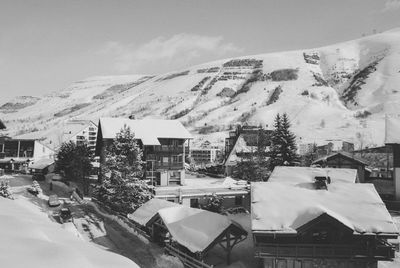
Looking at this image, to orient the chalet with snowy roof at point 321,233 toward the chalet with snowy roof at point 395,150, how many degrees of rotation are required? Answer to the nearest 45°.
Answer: approximately 180°

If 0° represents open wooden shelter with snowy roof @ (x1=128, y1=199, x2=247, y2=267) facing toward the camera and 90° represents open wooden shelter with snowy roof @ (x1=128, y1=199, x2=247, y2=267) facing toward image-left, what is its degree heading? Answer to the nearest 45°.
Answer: approximately 315°

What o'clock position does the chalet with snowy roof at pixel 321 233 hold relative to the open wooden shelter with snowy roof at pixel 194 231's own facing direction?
the chalet with snowy roof at pixel 321 233 is roughly at 11 o'clock from the open wooden shelter with snowy roof at pixel 194 231.

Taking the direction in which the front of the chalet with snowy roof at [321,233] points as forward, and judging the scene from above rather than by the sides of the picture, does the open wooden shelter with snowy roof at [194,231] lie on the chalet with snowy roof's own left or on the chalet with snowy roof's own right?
on the chalet with snowy roof's own right

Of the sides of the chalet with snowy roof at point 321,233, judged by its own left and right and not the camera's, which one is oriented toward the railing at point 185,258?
right

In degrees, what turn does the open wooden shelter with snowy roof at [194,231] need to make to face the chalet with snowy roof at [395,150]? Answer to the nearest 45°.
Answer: approximately 90° to its left

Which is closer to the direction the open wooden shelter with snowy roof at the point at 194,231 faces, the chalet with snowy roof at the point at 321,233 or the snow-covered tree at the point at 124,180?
the chalet with snowy roof
